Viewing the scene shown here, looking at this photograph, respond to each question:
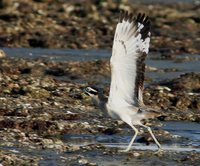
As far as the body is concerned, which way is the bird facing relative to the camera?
to the viewer's left

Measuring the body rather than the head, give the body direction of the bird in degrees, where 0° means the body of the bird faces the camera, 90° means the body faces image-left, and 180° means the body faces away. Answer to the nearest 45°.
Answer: approximately 90°
